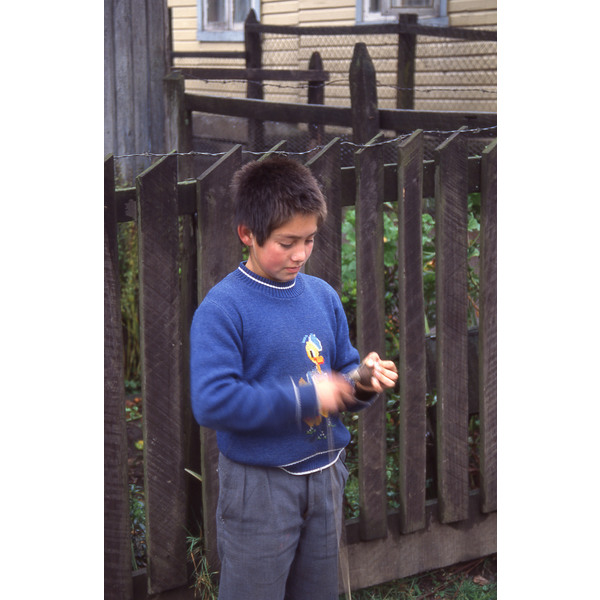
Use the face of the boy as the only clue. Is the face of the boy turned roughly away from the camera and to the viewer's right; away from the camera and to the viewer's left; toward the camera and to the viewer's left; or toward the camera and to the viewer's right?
toward the camera and to the viewer's right

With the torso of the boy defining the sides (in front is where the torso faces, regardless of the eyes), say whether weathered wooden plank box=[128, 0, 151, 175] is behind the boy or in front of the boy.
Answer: behind

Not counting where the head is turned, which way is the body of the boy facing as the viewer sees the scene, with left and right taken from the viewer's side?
facing the viewer and to the right of the viewer

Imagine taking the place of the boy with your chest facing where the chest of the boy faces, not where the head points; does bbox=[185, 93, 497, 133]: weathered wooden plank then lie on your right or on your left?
on your left

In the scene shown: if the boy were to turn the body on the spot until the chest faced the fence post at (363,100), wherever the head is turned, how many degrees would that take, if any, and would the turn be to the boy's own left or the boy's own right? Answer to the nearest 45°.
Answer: approximately 135° to the boy's own left
